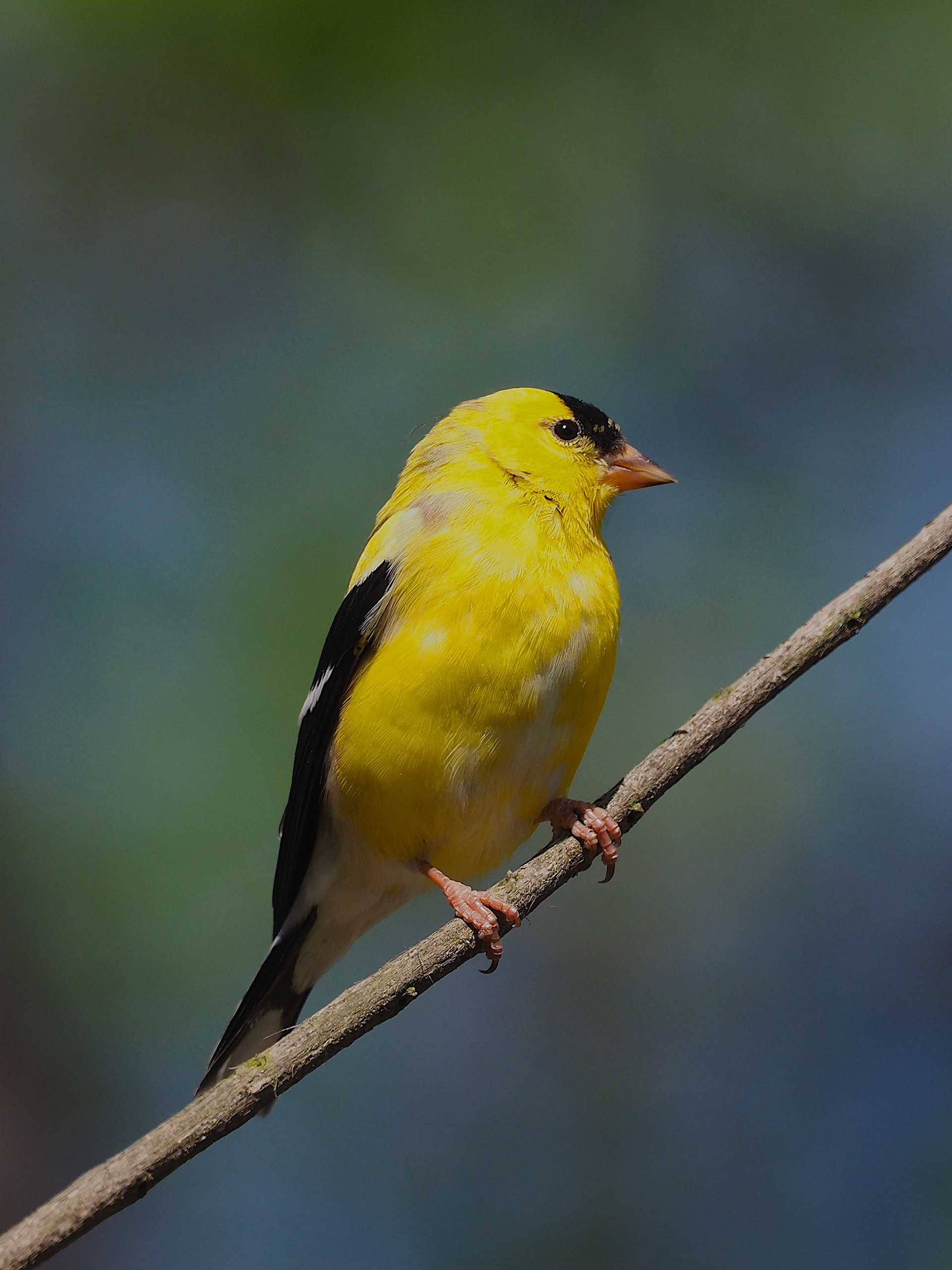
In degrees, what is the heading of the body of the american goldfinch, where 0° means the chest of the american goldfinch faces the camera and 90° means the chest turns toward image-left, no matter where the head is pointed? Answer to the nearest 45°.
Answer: approximately 315°
